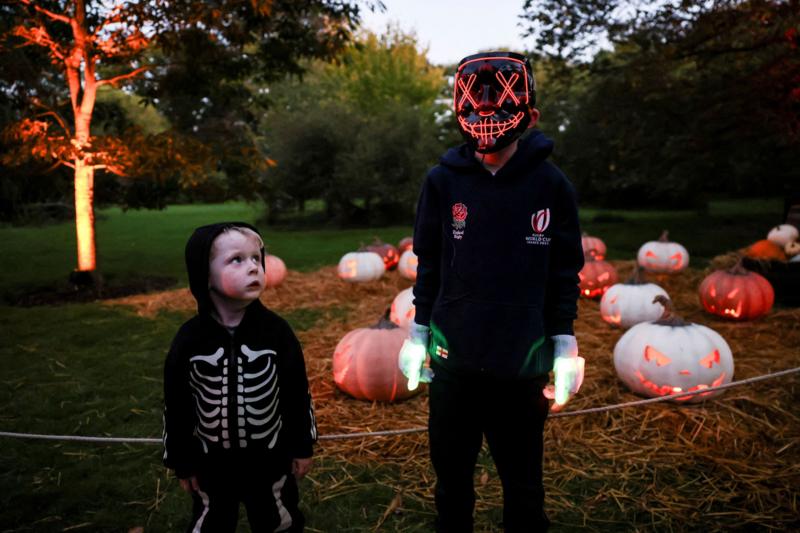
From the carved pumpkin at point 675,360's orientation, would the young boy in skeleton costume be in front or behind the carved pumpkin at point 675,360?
in front

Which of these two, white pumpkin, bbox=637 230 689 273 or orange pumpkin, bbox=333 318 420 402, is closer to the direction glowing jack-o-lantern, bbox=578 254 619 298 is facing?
the orange pumpkin

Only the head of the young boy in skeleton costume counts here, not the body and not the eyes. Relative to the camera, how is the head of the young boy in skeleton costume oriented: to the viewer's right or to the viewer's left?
to the viewer's right

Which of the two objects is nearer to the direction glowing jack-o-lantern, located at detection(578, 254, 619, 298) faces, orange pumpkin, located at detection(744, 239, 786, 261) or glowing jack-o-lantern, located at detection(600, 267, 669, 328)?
the glowing jack-o-lantern

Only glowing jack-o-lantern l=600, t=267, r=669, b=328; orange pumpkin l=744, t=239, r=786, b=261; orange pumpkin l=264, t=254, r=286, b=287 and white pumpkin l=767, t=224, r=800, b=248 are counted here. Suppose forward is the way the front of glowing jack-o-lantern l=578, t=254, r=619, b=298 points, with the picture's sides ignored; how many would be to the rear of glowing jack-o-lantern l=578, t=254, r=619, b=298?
2

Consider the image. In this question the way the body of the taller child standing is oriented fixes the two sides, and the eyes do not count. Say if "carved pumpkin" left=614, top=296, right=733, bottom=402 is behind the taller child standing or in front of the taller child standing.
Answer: behind

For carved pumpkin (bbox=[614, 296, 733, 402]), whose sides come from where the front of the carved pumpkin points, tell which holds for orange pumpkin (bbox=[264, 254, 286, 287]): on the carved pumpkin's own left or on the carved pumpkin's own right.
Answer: on the carved pumpkin's own right

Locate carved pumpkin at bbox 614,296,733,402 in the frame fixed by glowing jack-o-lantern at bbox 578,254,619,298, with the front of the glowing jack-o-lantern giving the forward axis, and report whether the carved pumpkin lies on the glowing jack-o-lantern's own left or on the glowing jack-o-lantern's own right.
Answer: on the glowing jack-o-lantern's own left

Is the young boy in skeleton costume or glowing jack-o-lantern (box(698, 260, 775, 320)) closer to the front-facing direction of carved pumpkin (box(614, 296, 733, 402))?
the young boy in skeleton costume

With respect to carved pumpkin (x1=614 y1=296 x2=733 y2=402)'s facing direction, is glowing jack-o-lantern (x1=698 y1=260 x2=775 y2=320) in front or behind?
behind

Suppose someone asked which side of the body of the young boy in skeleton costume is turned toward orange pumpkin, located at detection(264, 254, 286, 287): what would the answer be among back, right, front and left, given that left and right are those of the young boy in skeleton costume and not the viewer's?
back

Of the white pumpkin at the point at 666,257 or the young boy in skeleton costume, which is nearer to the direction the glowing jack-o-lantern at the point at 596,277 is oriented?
the young boy in skeleton costume

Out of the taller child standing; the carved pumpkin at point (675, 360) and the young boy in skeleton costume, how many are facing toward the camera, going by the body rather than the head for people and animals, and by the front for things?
3

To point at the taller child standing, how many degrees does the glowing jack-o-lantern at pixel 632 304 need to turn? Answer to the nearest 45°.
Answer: approximately 45° to its left

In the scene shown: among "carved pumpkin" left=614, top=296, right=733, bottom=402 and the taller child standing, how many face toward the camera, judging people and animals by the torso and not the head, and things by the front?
2
